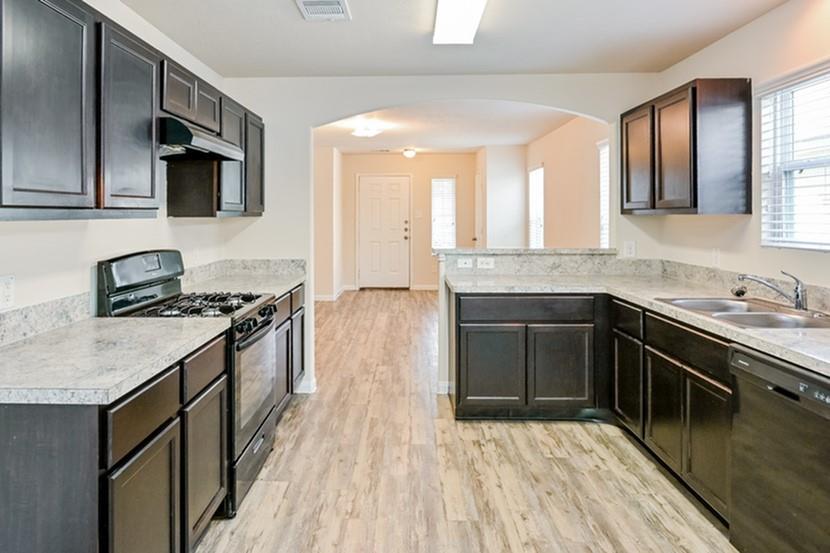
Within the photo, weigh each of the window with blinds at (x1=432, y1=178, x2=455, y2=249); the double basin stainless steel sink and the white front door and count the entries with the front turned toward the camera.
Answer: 2

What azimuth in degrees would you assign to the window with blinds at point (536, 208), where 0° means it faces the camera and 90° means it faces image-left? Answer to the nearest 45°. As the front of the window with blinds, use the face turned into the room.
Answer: approximately 45°

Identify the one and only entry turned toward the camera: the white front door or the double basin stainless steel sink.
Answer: the white front door

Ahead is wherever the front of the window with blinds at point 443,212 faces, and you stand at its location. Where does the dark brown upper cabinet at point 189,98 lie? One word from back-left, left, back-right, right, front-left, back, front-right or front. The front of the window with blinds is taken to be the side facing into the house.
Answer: front

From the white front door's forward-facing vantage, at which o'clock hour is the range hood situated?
The range hood is roughly at 12 o'clock from the white front door.

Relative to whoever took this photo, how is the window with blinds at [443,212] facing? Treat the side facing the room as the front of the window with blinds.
facing the viewer

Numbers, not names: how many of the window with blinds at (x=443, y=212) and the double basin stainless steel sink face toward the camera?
1

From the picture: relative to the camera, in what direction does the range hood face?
facing the viewer and to the right of the viewer

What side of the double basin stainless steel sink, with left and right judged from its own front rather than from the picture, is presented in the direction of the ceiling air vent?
front

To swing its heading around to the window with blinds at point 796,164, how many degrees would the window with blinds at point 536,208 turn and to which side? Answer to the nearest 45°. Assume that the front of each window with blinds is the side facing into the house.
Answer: approximately 45° to its left

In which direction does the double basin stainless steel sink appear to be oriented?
to the viewer's left

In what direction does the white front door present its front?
toward the camera

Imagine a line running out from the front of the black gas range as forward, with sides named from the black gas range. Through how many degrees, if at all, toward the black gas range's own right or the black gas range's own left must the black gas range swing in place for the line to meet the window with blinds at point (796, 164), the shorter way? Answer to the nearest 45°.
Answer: approximately 45° to the black gas range's own left

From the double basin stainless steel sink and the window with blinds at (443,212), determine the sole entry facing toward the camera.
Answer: the window with blinds

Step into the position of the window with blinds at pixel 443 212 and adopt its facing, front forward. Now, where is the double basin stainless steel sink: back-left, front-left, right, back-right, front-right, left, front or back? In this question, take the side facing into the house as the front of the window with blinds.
front

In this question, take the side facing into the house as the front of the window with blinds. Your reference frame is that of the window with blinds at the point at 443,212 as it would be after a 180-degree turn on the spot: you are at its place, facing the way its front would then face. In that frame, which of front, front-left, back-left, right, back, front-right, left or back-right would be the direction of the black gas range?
back

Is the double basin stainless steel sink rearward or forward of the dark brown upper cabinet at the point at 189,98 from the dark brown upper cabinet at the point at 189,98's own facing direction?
forward
